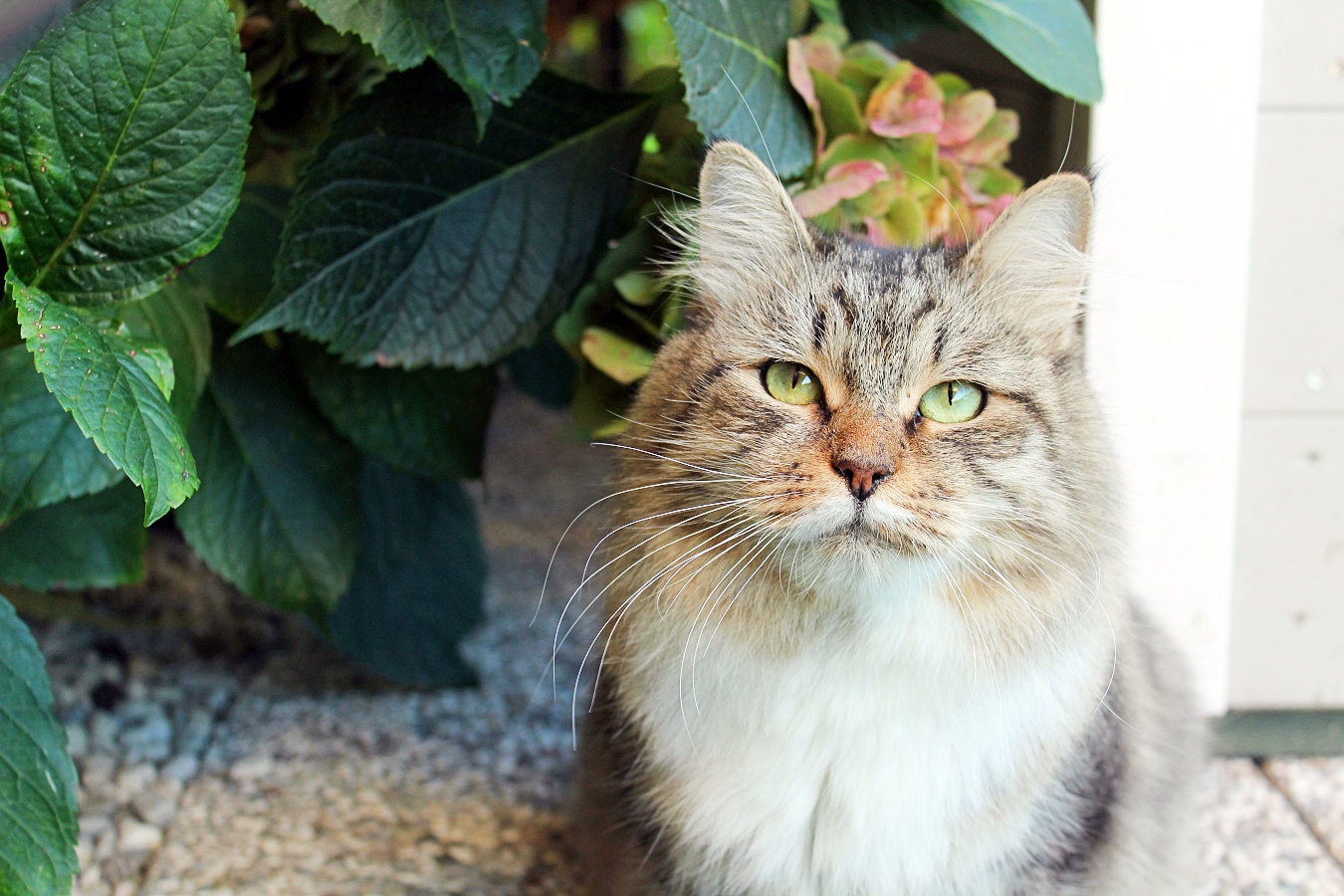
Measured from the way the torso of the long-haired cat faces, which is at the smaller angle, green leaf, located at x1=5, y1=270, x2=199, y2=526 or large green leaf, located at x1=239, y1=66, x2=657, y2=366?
the green leaf

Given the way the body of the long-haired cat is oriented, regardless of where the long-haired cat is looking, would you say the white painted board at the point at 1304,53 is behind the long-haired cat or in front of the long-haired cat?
behind

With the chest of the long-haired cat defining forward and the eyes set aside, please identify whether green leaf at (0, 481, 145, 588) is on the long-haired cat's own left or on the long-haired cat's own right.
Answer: on the long-haired cat's own right

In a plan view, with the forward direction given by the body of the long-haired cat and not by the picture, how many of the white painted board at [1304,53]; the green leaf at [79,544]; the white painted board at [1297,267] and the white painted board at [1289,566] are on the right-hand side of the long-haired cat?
1

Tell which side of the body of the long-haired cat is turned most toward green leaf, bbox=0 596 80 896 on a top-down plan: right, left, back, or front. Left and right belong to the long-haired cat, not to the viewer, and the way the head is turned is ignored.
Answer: right

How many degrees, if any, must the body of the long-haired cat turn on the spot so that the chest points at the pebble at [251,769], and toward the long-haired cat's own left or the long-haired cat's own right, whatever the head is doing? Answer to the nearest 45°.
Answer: approximately 90° to the long-haired cat's own right

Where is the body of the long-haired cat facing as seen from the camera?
toward the camera
